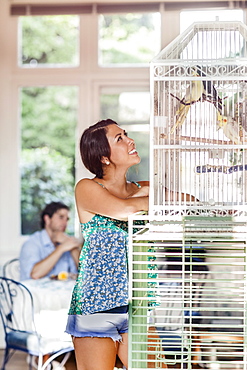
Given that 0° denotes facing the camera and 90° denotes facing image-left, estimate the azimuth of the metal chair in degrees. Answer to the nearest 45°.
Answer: approximately 225°

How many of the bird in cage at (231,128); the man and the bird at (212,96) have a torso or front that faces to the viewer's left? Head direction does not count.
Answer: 2

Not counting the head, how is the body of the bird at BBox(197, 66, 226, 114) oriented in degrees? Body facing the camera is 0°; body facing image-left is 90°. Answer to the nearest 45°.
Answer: approximately 90°

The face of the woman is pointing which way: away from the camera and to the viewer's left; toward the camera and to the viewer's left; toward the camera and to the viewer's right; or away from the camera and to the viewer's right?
toward the camera and to the viewer's right

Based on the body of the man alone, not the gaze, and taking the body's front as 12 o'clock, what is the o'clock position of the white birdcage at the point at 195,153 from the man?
The white birdcage is roughly at 1 o'clock from the man.

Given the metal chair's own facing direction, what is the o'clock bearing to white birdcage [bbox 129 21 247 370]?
The white birdcage is roughly at 4 o'clock from the metal chair.

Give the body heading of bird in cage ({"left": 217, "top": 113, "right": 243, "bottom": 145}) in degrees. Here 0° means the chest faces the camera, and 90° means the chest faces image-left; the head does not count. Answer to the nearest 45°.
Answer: approximately 90°
